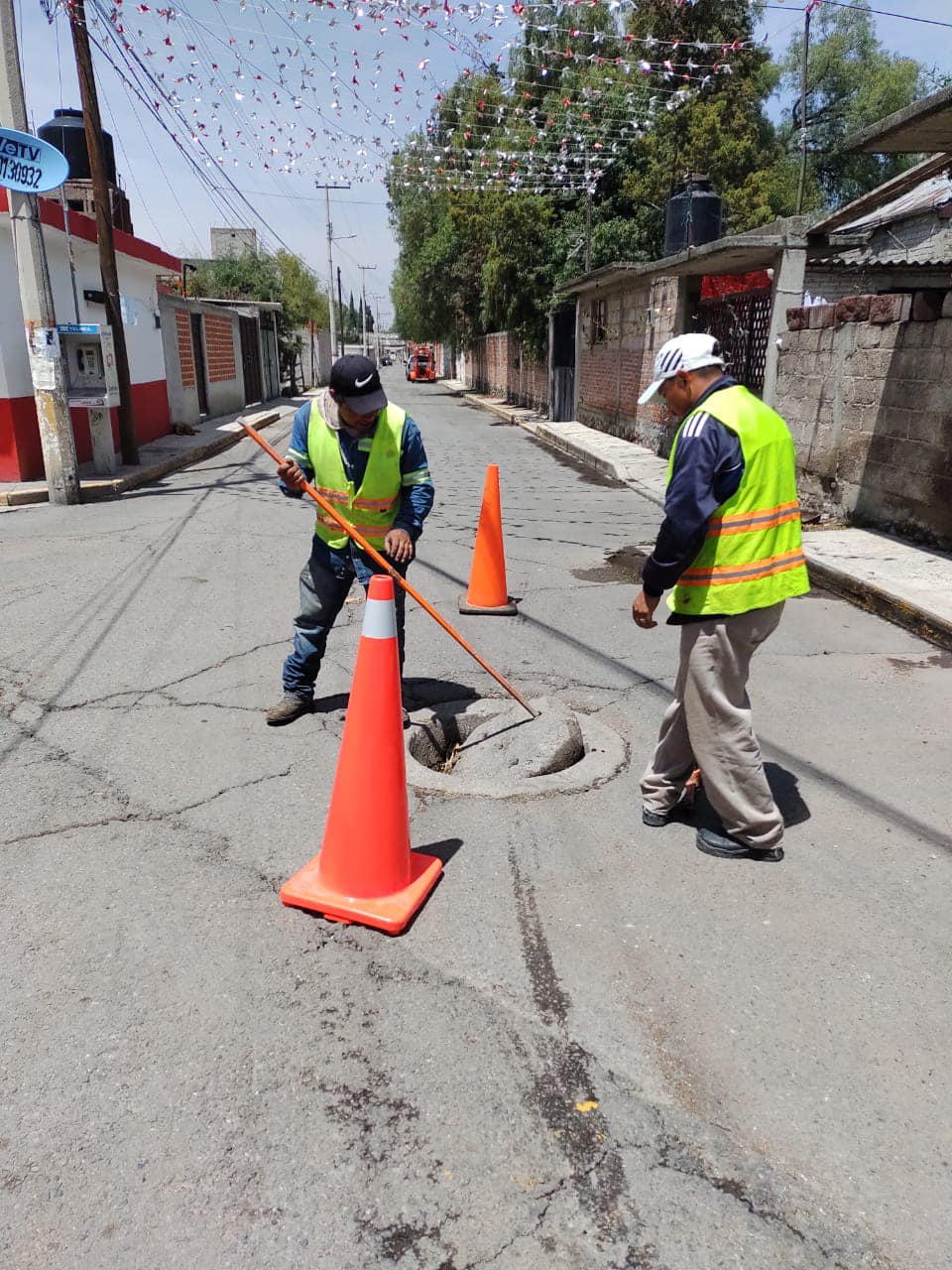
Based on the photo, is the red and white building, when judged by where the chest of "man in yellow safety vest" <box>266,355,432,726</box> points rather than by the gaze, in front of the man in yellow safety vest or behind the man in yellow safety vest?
behind

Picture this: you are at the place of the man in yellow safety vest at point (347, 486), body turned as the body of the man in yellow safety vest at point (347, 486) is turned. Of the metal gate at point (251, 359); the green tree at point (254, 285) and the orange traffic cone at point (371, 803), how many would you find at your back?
2

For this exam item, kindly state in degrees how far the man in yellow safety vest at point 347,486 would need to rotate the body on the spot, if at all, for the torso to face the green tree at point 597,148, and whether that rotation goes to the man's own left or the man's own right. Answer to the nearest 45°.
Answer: approximately 180°

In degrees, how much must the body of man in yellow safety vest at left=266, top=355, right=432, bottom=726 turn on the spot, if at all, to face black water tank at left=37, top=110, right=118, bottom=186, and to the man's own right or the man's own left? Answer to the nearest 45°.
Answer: approximately 180°

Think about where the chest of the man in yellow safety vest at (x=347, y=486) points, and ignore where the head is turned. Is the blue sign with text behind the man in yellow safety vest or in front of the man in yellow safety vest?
behind

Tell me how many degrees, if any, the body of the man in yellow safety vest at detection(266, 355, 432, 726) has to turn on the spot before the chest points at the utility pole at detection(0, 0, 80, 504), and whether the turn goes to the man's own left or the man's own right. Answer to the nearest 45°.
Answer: approximately 135° to the man's own right

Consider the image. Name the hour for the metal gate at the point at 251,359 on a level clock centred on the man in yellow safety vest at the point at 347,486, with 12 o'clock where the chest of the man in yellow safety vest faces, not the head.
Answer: The metal gate is roughly at 6 o'clock from the man in yellow safety vest.

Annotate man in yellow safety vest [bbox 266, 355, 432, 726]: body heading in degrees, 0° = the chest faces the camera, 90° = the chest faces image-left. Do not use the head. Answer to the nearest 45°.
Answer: approximately 0°

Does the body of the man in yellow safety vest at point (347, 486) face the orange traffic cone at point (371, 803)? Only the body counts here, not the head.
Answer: yes

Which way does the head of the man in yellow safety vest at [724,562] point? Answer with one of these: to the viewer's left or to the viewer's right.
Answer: to the viewer's left
